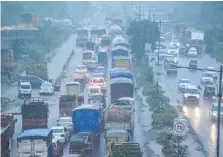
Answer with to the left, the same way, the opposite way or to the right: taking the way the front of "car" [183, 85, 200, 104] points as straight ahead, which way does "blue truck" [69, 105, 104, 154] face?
the opposite way

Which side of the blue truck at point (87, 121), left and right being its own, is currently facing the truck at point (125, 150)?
back

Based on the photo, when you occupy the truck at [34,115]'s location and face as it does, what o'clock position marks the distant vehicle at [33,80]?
The distant vehicle is roughly at 12 o'clock from the truck.

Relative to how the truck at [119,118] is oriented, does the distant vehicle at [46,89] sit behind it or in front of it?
in front

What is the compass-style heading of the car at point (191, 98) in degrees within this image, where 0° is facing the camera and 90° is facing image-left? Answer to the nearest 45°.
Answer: approximately 0°

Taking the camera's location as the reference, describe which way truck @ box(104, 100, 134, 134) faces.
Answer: facing away from the viewer

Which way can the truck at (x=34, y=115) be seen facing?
away from the camera

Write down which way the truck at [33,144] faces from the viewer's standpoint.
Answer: facing away from the viewer

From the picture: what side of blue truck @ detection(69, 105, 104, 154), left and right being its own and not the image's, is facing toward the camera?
back

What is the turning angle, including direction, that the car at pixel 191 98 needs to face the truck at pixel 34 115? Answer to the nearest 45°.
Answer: approximately 45° to its right

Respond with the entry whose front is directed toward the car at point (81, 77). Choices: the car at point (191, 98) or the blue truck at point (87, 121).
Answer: the blue truck
